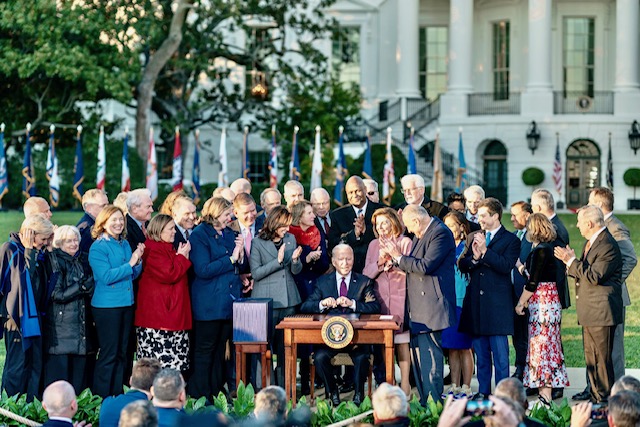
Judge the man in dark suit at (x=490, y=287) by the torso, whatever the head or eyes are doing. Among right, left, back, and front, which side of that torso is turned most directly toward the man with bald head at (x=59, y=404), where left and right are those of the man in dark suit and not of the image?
front

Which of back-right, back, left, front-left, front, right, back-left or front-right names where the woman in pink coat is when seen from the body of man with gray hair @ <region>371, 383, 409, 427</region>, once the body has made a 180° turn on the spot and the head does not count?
back

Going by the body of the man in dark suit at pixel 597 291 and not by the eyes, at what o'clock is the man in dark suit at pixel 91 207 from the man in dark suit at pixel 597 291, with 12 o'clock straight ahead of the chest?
the man in dark suit at pixel 91 207 is roughly at 12 o'clock from the man in dark suit at pixel 597 291.

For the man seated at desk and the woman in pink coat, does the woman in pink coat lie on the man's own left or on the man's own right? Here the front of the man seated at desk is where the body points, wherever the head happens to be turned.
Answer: on the man's own left

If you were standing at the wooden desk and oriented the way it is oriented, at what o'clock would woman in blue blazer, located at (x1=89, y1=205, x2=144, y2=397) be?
The woman in blue blazer is roughly at 3 o'clock from the wooden desk.

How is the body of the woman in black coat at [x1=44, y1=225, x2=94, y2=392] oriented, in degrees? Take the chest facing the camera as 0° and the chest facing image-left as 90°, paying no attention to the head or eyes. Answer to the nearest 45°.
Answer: approximately 315°

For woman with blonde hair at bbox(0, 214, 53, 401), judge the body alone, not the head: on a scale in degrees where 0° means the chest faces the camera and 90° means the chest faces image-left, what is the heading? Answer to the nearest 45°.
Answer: approximately 315°

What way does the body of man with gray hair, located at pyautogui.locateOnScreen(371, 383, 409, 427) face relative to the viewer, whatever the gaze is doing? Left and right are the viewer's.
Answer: facing away from the viewer

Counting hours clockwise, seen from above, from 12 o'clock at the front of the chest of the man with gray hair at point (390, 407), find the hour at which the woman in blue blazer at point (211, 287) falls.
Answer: The woman in blue blazer is roughly at 11 o'clock from the man with gray hair.

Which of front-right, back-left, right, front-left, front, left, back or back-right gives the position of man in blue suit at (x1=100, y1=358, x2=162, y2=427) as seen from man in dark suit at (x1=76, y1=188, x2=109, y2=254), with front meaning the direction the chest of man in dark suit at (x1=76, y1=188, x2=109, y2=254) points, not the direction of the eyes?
front-right

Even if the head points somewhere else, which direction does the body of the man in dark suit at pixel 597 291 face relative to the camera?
to the viewer's left

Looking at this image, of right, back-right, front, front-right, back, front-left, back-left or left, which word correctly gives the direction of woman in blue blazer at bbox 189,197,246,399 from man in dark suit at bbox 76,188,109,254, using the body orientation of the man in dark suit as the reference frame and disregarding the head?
front

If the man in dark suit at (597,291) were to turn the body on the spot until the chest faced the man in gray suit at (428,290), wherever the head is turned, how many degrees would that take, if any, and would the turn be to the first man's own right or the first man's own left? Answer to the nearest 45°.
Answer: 0° — they already face them

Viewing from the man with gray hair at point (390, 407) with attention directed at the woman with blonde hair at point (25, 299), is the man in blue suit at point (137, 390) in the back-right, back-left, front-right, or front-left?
front-left

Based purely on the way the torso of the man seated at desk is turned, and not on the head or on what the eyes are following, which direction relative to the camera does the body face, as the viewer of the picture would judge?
toward the camera

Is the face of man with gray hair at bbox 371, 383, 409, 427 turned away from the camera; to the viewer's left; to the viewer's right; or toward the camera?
away from the camera
